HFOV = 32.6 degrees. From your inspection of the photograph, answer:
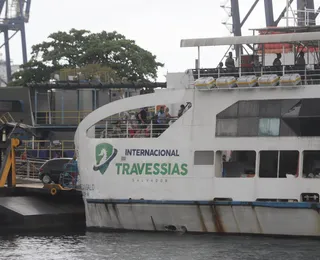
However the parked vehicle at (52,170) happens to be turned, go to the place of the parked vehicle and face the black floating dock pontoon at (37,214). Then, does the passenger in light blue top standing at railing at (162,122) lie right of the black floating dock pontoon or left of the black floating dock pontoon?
left
